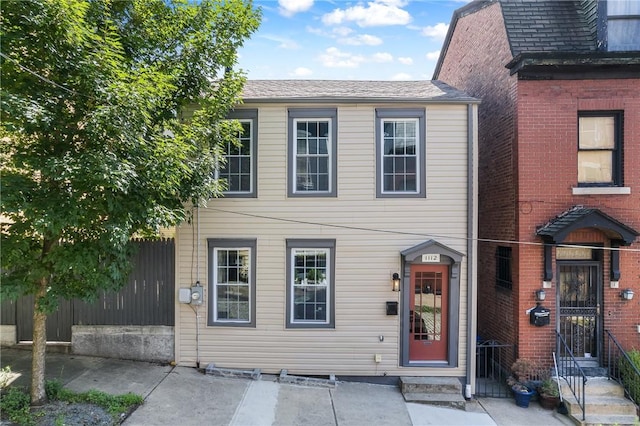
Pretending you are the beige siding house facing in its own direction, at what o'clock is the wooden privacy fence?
The wooden privacy fence is roughly at 3 o'clock from the beige siding house.

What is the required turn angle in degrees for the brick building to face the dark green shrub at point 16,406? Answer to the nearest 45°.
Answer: approximately 45° to its right

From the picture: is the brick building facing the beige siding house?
no

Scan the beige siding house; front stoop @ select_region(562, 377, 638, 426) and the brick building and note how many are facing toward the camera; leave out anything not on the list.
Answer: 3

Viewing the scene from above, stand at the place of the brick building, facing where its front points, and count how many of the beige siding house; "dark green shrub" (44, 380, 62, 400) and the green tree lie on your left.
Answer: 0

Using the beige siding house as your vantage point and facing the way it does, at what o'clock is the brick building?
The brick building is roughly at 9 o'clock from the beige siding house.

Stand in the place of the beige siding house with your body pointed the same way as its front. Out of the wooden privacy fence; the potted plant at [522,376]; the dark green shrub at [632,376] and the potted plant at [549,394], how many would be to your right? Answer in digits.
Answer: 1

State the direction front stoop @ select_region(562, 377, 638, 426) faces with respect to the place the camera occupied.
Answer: facing the viewer

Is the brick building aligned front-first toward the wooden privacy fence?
no

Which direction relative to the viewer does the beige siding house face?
toward the camera

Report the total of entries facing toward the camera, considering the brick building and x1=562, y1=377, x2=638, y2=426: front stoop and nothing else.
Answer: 2

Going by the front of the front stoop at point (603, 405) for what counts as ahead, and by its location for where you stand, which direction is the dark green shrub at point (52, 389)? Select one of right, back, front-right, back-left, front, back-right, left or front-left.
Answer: front-right

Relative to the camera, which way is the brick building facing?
toward the camera

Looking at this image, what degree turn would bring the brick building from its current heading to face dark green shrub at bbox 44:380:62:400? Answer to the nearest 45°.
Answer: approximately 45° to its right

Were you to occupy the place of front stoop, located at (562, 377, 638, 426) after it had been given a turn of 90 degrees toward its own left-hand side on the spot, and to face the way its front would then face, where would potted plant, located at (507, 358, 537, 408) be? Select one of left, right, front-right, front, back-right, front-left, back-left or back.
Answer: back

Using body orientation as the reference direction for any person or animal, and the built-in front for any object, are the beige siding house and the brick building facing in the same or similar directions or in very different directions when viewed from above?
same or similar directions
